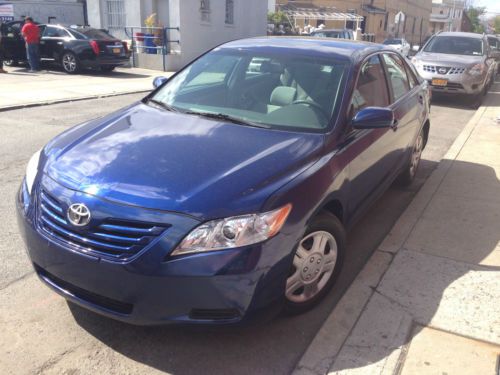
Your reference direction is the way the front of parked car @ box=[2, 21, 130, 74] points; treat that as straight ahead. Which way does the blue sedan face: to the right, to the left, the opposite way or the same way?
to the left

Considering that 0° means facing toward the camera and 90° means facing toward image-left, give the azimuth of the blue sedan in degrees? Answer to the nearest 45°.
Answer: approximately 45°

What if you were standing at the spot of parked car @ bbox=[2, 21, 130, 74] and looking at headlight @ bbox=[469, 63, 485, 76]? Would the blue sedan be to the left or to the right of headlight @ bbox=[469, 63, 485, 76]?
right

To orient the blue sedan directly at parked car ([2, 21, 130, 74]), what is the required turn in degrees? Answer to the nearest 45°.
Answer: approximately 135° to its right

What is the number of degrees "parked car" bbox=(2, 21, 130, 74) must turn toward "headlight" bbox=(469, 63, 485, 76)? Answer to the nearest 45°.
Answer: approximately 180°

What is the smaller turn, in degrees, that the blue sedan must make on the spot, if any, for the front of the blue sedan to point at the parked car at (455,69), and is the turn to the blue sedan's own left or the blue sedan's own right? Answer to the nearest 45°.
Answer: approximately 180°

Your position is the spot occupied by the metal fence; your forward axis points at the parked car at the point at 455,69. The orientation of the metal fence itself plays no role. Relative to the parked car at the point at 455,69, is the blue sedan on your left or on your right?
right

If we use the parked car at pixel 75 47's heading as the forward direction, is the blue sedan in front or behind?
behind

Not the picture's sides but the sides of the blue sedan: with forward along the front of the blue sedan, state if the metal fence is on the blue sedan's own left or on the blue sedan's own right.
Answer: on the blue sedan's own right

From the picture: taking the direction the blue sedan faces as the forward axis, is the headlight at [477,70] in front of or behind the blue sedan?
behind

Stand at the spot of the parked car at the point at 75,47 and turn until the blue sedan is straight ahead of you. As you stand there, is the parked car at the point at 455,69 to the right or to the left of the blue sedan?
left

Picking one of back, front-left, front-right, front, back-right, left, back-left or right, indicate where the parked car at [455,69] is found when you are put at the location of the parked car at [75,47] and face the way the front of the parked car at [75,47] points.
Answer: back

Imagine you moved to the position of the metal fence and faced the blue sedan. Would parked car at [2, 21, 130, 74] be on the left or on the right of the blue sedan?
right

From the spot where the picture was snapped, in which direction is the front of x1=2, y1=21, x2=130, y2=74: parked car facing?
facing away from the viewer and to the left of the viewer
